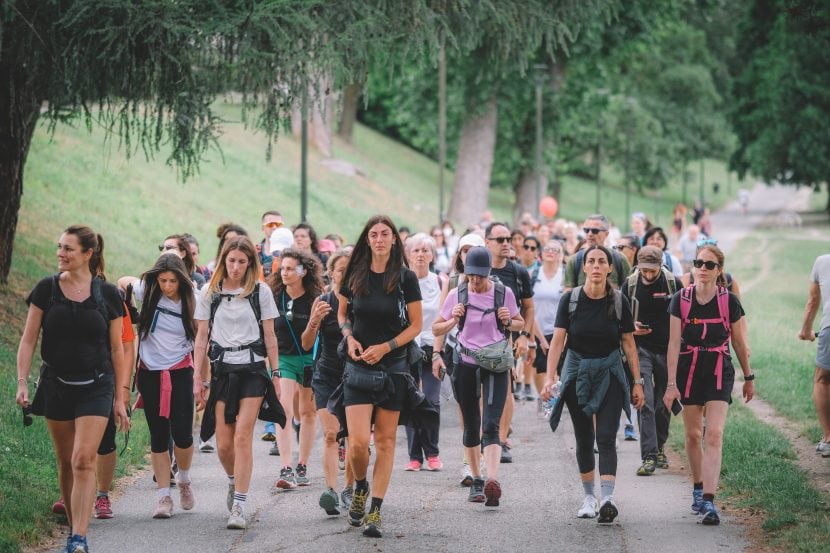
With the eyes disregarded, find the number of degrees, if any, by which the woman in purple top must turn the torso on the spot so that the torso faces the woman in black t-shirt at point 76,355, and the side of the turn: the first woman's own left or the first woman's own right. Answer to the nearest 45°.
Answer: approximately 45° to the first woman's own right

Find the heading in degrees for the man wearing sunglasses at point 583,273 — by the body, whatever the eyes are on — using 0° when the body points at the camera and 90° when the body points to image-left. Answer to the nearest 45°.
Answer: approximately 0°

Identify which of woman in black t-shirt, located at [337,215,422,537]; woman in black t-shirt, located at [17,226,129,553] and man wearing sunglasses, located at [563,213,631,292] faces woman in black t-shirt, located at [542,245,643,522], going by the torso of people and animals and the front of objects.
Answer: the man wearing sunglasses

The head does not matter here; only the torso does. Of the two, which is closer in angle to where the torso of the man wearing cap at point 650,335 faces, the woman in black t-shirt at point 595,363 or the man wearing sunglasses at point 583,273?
the woman in black t-shirt

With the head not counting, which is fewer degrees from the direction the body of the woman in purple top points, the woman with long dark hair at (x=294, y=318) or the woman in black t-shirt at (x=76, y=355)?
the woman in black t-shirt

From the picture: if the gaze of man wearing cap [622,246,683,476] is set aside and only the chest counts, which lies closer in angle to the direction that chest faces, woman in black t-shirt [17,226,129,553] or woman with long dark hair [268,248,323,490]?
the woman in black t-shirt

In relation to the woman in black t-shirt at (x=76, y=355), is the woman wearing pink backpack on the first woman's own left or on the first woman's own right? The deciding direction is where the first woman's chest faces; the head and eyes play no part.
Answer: on the first woman's own left

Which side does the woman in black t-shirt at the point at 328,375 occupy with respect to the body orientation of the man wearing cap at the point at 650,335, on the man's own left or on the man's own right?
on the man's own right

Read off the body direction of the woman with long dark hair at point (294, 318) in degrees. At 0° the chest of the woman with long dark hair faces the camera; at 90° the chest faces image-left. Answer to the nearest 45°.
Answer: approximately 0°

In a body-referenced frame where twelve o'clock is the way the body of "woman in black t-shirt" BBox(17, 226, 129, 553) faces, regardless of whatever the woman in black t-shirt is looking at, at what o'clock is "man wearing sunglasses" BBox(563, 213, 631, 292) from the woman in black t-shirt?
The man wearing sunglasses is roughly at 8 o'clock from the woman in black t-shirt.
